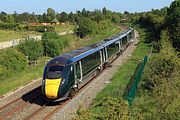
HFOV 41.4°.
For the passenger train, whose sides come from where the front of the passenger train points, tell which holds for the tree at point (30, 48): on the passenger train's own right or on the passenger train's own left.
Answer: on the passenger train's own right

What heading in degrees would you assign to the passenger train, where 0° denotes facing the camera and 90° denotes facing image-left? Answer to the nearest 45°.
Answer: approximately 45°
